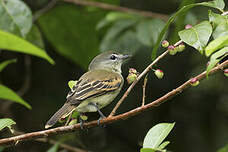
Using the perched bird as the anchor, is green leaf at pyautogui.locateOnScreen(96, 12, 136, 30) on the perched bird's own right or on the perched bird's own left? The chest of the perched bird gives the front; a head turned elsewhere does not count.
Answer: on the perched bird's own left

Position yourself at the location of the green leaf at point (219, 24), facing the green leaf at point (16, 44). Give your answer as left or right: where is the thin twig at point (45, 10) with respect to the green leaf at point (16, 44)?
right

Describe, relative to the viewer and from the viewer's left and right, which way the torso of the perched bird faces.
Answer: facing to the right of the viewer

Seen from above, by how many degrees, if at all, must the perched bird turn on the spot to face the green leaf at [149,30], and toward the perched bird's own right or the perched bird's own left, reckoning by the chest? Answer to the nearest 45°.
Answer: approximately 45° to the perched bird's own left

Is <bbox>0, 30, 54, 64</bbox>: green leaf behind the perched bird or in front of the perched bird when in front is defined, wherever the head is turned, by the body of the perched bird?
behind

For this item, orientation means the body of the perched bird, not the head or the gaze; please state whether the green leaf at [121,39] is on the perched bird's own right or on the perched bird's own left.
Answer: on the perched bird's own left

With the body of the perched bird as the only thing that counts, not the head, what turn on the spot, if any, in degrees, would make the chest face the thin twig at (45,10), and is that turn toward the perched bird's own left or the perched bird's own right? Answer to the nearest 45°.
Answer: approximately 90° to the perched bird's own left

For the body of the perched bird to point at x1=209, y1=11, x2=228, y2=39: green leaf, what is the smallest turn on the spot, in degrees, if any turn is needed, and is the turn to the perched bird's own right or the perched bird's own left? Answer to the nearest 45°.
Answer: approximately 45° to the perched bird's own right

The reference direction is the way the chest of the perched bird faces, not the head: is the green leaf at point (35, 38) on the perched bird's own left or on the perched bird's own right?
on the perched bird's own left

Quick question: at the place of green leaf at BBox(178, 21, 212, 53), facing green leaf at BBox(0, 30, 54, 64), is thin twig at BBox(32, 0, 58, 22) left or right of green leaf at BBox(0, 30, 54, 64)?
right

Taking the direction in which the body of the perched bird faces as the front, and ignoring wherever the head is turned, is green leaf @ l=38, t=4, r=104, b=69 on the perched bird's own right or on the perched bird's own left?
on the perched bird's own left
